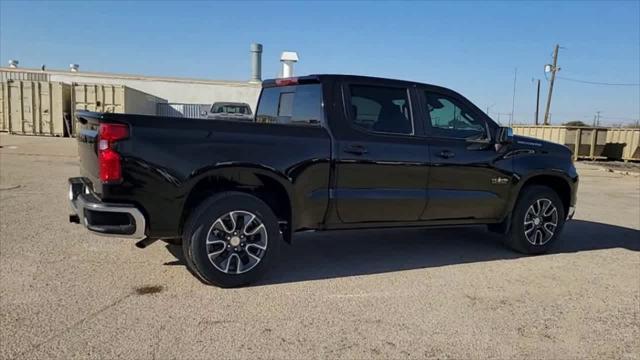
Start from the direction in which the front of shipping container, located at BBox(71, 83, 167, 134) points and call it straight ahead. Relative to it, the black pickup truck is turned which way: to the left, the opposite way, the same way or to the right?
to the left

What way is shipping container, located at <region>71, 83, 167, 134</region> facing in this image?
toward the camera

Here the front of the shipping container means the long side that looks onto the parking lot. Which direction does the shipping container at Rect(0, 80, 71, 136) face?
toward the camera

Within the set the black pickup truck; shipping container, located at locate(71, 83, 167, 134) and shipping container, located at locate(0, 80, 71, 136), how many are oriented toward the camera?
2

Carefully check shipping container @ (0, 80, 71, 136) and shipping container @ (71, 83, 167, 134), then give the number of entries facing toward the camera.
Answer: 2

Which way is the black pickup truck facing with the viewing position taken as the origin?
facing away from the viewer and to the right of the viewer

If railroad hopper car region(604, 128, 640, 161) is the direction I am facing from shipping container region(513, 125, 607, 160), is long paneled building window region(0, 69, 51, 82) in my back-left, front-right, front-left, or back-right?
back-left

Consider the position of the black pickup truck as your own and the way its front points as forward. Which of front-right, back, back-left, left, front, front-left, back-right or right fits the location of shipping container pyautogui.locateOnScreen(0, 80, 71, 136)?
left

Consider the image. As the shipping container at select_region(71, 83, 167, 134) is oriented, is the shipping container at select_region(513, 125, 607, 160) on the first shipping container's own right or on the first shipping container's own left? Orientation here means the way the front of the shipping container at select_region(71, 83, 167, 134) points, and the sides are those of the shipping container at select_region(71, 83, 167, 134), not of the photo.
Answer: on the first shipping container's own left

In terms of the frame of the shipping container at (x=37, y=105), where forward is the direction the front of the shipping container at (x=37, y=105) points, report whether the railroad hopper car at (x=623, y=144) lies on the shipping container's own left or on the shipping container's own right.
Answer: on the shipping container's own left

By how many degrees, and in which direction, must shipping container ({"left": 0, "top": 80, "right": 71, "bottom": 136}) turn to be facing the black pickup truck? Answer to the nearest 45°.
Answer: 0° — it already faces it
